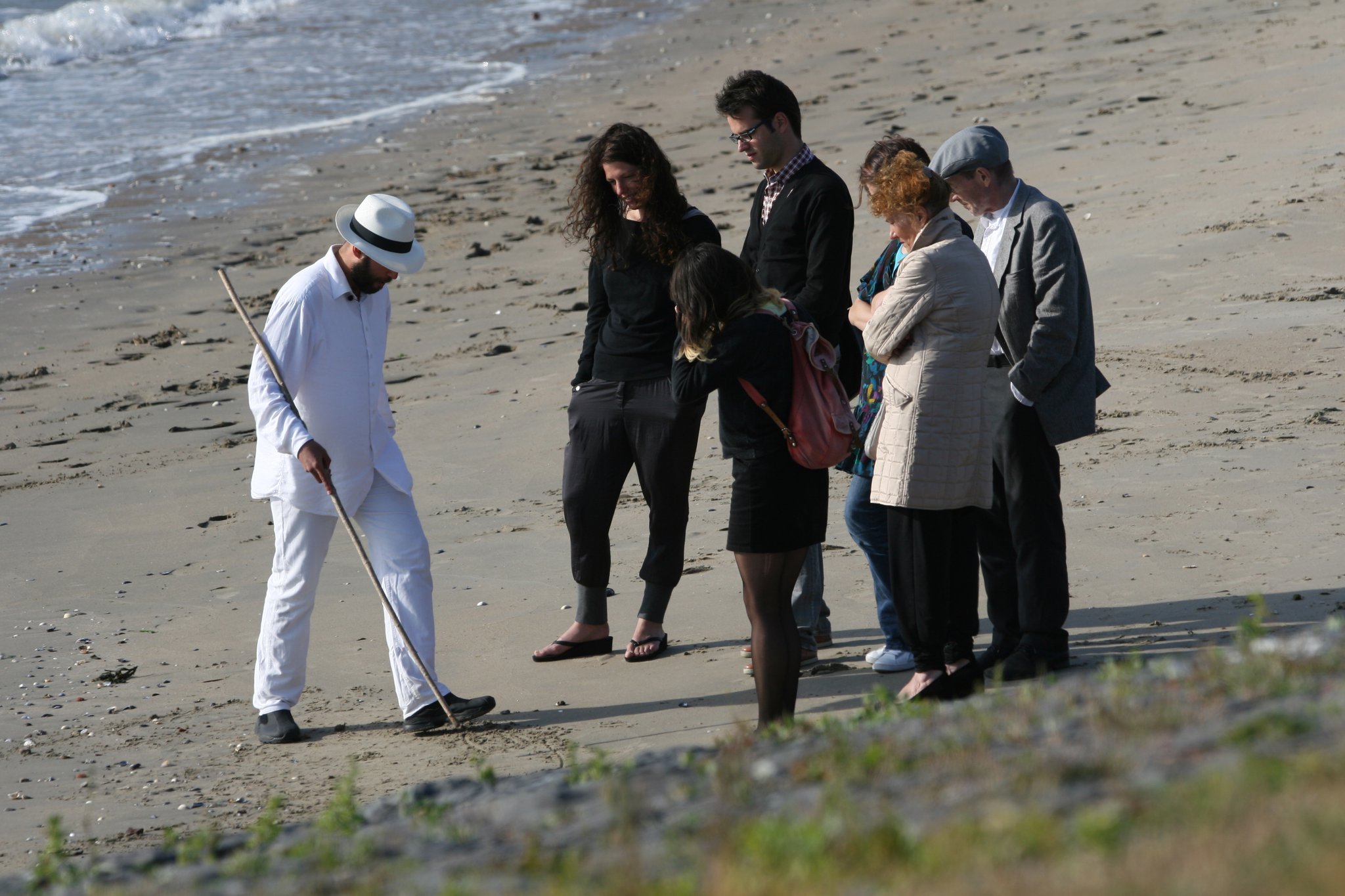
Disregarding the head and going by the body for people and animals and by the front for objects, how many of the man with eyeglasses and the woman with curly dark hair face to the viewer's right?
0

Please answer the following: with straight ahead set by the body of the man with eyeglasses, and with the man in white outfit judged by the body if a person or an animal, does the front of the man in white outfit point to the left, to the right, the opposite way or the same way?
to the left

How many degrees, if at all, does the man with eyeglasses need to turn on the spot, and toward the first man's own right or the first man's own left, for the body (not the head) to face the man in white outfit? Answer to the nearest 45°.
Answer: approximately 45° to the first man's own right

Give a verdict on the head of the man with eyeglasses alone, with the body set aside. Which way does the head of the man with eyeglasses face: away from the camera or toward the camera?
toward the camera

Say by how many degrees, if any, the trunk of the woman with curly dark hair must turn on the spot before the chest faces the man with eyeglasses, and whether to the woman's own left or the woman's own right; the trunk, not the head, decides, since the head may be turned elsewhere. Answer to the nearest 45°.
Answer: approximately 90° to the woman's own left

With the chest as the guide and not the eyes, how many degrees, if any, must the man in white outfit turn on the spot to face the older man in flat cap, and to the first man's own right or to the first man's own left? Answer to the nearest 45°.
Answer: approximately 45° to the first man's own left

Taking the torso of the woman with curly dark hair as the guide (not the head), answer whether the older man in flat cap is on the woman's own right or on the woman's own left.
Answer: on the woman's own left

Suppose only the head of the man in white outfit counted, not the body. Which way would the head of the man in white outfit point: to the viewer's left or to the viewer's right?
to the viewer's right

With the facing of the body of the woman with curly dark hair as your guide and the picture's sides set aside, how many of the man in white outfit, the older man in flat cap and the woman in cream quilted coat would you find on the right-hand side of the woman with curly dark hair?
1

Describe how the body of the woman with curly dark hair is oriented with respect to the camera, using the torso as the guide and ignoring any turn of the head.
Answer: toward the camera

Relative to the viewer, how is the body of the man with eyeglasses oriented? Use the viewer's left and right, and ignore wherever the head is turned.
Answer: facing the viewer and to the left of the viewer

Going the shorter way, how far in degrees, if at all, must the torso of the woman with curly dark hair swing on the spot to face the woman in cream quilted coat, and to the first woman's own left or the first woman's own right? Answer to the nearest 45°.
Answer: approximately 45° to the first woman's own left

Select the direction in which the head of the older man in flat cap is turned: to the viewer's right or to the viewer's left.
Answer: to the viewer's left

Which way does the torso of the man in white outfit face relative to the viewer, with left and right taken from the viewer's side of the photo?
facing the viewer and to the right of the viewer
